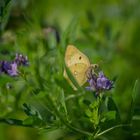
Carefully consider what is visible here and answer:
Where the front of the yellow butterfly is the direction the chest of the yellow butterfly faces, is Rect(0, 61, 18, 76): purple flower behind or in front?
behind

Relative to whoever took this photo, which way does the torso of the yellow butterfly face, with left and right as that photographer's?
facing to the right of the viewer
